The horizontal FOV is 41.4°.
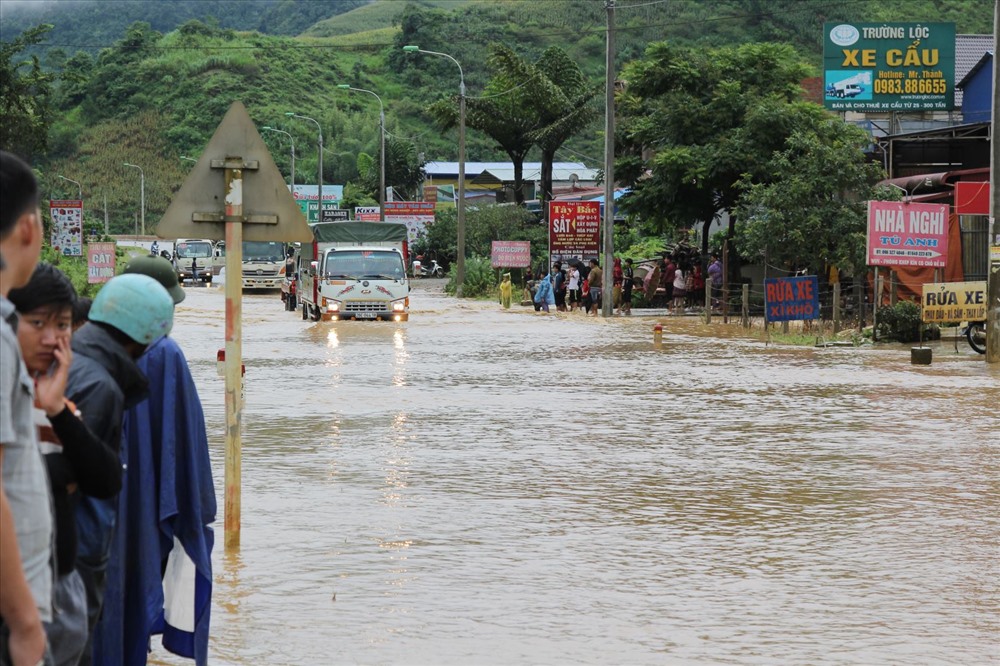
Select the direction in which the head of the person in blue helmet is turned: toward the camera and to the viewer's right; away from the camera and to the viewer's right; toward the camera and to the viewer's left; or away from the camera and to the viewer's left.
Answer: away from the camera and to the viewer's right

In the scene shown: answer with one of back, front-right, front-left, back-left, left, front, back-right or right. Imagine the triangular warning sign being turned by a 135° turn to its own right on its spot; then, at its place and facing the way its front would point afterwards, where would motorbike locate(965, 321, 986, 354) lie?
left

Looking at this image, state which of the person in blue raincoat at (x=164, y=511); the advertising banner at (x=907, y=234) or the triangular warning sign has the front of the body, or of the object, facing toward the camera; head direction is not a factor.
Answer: the advertising banner

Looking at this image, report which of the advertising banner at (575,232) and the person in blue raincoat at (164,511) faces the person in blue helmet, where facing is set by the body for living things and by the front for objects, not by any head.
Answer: the advertising banner

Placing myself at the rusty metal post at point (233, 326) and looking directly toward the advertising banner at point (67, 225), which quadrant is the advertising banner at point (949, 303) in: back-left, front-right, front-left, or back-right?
front-right

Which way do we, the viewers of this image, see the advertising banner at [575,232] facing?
facing the viewer

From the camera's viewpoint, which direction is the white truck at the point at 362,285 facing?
toward the camera

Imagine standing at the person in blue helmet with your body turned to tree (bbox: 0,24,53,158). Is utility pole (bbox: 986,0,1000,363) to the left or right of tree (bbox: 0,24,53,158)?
right

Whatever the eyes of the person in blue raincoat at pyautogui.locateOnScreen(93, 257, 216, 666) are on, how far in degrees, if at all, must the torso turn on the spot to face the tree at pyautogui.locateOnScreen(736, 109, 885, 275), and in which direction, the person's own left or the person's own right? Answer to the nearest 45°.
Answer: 0° — they already face it

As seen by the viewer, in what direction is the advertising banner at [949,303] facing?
toward the camera

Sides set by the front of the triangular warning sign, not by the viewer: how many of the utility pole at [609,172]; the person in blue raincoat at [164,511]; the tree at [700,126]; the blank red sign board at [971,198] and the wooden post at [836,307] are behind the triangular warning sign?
1

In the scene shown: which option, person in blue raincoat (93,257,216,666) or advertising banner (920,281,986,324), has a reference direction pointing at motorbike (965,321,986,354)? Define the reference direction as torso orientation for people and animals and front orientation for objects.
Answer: the person in blue raincoat

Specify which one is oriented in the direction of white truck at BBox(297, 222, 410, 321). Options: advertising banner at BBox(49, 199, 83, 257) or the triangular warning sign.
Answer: the triangular warning sign

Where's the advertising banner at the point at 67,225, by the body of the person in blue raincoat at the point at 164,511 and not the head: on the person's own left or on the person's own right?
on the person's own left

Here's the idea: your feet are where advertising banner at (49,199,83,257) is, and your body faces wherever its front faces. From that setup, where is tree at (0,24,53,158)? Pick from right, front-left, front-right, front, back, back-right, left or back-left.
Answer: back
